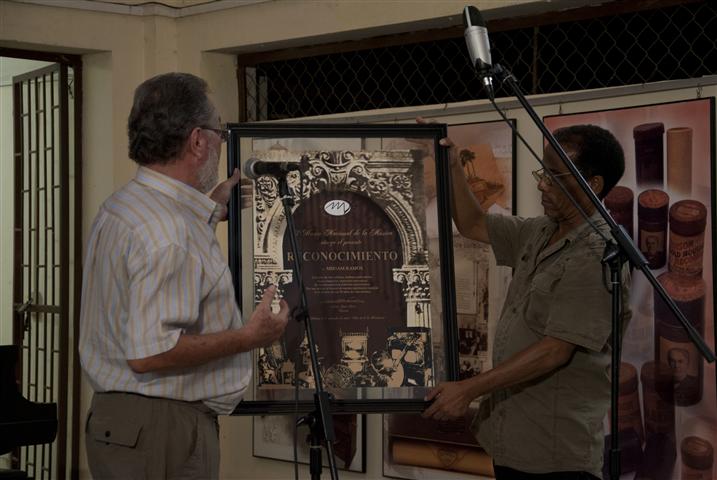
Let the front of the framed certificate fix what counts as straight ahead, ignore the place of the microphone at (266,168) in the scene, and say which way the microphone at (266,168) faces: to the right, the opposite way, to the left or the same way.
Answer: to the right

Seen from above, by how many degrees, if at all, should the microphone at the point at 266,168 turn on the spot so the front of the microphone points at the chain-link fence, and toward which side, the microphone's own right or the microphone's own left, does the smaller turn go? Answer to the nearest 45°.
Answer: approximately 135° to the microphone's own right

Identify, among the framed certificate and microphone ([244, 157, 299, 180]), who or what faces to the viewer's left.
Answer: the microphone

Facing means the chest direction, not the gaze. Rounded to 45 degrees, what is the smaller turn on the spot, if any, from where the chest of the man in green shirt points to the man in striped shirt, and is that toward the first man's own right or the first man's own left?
0° — they already face them

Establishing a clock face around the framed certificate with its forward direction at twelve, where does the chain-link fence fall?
The chain-link fence is roughly at 7 o'clock from the framed certificate.

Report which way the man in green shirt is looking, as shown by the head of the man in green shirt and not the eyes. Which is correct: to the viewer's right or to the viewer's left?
to the viewer's left

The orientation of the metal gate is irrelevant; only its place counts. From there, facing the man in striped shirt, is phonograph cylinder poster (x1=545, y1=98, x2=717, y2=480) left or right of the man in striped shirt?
left

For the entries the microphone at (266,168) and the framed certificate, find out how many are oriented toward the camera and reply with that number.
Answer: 1

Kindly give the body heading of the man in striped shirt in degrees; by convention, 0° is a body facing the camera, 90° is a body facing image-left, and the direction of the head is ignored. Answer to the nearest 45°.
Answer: approximately 225°

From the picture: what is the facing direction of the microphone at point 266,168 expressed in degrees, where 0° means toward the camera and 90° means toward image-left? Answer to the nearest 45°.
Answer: approximately 90°
